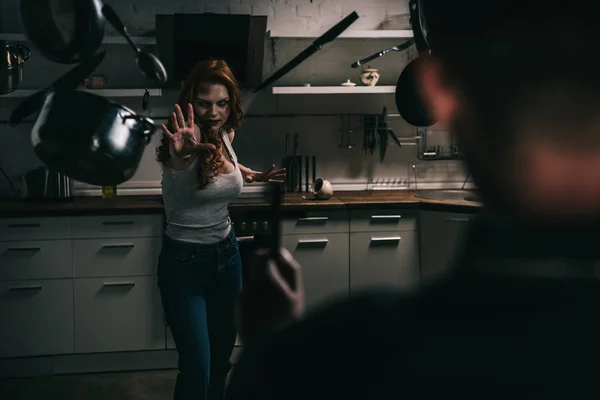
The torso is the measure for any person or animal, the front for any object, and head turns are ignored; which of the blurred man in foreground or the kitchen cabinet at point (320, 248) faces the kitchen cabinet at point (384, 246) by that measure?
the blurred man in foreground

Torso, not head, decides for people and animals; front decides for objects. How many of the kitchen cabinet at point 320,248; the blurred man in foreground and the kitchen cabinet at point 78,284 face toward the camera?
2

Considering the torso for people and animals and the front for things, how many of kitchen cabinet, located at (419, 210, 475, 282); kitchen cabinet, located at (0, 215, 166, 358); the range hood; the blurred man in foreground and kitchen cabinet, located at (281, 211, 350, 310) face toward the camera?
4

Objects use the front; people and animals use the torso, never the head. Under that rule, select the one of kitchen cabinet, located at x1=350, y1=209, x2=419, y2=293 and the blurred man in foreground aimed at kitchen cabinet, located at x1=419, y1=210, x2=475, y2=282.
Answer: the blurred man in foreground

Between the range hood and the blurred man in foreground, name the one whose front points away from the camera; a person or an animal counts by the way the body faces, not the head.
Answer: the blurred man in foreground

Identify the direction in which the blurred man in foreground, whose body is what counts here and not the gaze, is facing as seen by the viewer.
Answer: away from the camera

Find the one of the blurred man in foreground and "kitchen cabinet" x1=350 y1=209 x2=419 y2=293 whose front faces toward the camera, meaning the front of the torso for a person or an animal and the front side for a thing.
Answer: the kitchen cabinet

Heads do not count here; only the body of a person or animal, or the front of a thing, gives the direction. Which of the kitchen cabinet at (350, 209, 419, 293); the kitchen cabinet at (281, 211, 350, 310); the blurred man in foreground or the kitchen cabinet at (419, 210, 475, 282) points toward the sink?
the blurred man in foreground

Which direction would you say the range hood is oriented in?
toward the camera

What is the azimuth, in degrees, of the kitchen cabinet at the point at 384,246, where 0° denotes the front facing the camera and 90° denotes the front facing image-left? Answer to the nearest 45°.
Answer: approximately 0°

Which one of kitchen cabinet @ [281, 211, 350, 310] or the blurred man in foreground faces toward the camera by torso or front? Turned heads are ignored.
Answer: the kitchen cabinet

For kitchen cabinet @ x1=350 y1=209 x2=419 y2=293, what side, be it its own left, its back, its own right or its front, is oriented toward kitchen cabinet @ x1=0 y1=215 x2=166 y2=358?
right

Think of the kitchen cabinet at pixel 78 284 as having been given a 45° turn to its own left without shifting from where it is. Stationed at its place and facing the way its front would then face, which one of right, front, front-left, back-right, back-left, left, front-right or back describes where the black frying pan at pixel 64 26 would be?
front-right

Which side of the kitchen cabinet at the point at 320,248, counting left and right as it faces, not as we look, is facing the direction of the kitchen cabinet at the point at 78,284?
right

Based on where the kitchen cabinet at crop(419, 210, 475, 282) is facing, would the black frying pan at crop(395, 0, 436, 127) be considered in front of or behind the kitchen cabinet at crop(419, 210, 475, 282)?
in front

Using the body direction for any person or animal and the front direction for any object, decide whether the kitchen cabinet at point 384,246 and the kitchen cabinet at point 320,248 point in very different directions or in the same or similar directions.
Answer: same or similar directions

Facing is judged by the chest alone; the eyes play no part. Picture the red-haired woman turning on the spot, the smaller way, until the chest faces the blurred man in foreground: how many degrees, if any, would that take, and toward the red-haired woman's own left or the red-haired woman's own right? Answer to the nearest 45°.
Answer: approximately 45° to the red-haired woman's own right

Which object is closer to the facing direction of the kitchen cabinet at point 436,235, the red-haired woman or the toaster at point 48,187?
the red-haired woman
